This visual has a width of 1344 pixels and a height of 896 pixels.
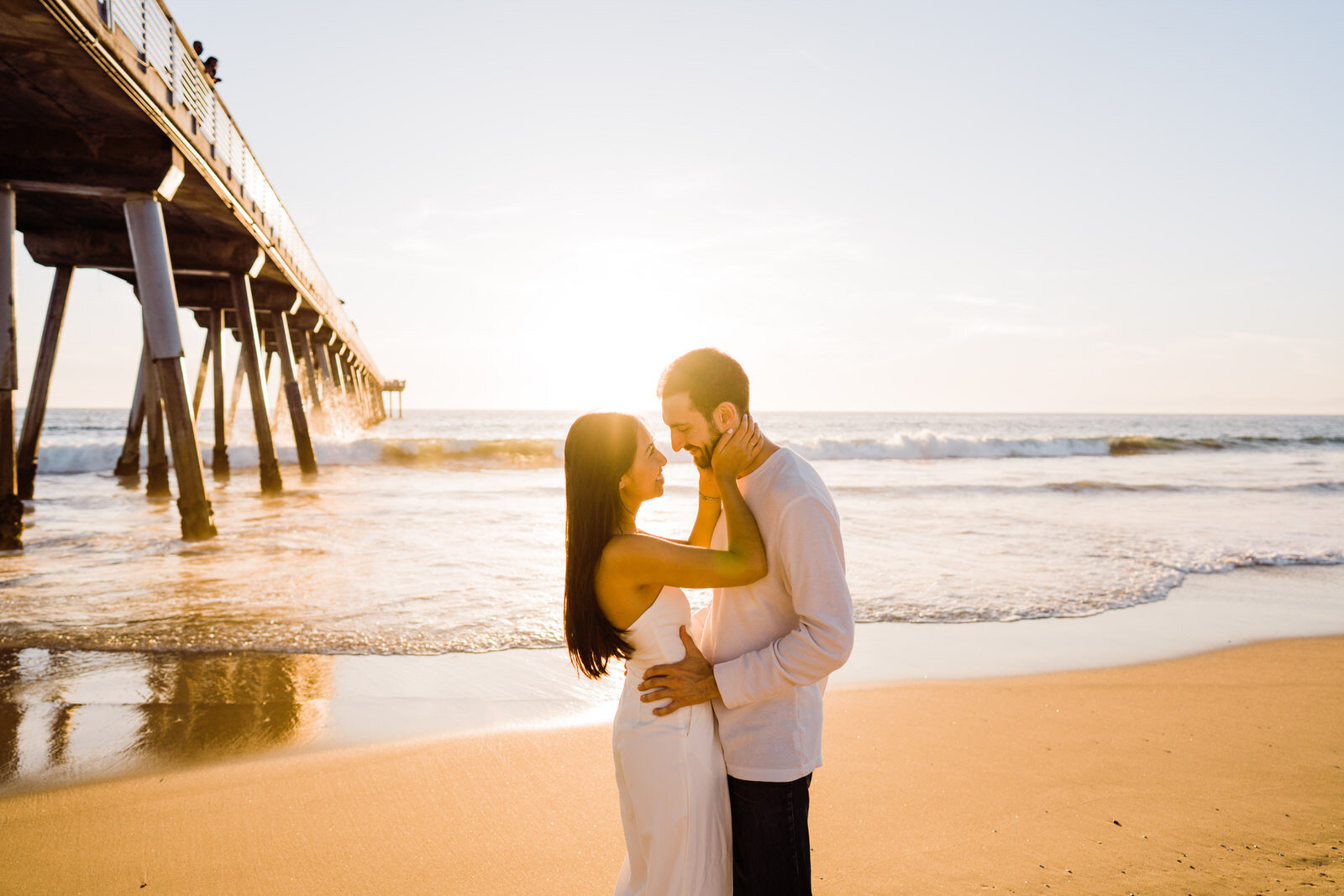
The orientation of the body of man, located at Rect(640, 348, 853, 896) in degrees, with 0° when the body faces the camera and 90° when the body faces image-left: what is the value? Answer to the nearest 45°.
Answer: approximately 90°

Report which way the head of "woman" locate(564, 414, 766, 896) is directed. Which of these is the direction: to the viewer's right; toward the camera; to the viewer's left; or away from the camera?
to the viewer's right

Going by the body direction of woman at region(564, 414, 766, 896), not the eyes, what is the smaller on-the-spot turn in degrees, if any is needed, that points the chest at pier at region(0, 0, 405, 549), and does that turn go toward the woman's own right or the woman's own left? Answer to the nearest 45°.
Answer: approximately 135° to the woman's own left

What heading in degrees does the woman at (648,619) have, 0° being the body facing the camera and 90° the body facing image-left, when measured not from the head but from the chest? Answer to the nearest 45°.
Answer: approximately 270°

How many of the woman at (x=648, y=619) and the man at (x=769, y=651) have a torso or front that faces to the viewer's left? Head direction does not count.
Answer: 1

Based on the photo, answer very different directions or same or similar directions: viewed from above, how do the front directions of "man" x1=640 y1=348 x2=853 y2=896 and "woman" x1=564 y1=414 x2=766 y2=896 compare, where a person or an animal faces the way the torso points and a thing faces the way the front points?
very different directions

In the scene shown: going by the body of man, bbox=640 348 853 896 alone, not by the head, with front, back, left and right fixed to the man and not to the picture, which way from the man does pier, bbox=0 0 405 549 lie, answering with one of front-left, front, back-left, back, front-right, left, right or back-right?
front-right
